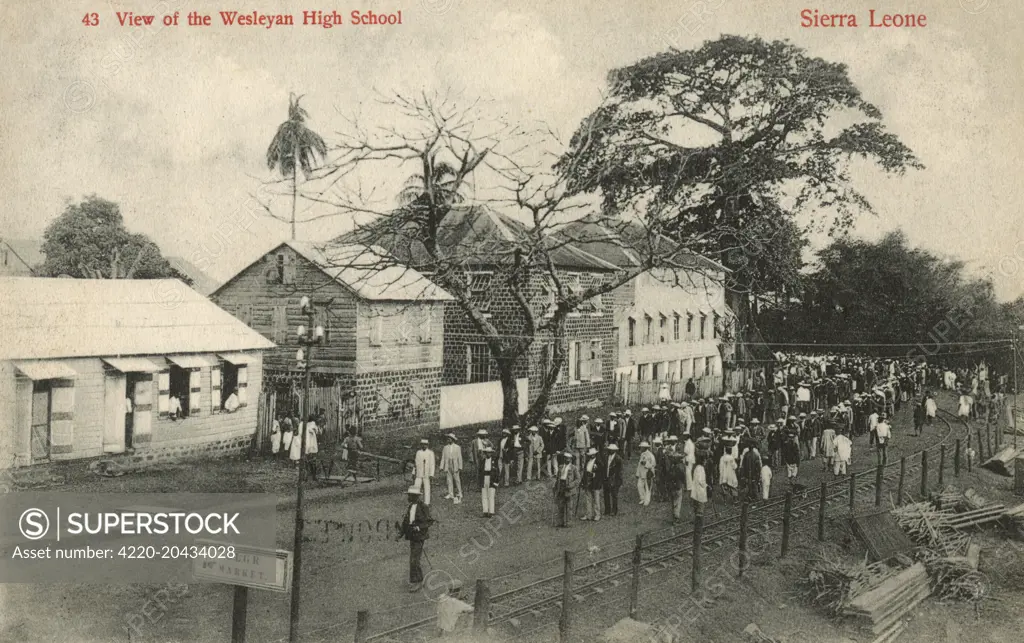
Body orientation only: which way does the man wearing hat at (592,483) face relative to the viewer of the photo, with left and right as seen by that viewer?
facing the viewer and to the left of the viewer

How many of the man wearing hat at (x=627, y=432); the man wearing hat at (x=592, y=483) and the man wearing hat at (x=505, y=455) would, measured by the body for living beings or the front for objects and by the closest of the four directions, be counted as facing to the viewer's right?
0

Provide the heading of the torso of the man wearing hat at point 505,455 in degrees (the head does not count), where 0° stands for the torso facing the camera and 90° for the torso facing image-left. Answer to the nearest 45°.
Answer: approximately 45°

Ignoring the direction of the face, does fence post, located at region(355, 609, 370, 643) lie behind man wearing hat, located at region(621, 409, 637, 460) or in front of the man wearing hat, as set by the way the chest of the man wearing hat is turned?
in front

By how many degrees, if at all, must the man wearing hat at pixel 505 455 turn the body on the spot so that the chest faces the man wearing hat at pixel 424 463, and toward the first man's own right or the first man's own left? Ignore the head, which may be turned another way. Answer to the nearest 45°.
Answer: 0° — they already face them

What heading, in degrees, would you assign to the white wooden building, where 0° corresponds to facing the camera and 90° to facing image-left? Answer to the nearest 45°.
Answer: approximately 315°

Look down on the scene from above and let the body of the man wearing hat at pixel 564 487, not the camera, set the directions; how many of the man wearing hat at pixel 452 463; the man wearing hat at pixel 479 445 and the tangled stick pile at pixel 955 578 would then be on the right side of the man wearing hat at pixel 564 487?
2

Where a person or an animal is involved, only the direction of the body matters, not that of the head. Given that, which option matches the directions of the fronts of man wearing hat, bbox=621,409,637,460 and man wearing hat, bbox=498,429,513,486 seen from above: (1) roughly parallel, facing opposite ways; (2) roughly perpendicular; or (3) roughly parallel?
roughly parallel

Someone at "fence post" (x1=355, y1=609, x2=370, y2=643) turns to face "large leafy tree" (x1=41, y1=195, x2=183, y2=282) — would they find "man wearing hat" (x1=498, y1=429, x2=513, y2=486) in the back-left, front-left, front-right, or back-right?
front-right

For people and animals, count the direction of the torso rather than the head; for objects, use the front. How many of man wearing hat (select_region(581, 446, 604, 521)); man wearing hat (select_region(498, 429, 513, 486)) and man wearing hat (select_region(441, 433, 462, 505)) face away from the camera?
0
